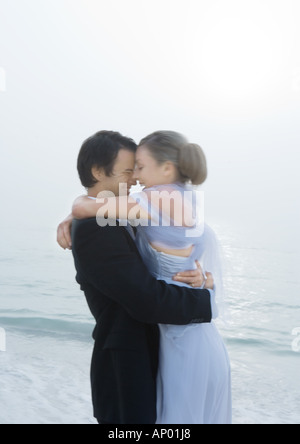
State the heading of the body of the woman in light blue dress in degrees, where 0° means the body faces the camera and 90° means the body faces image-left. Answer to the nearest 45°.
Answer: approximately 90°

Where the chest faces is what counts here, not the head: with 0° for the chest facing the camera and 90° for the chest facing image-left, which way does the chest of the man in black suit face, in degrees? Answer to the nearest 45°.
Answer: approximately 270°

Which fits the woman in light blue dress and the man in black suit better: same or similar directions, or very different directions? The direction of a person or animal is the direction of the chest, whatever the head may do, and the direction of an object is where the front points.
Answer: very different directions

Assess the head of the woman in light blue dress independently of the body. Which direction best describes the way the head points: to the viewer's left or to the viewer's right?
to the viewer's left
